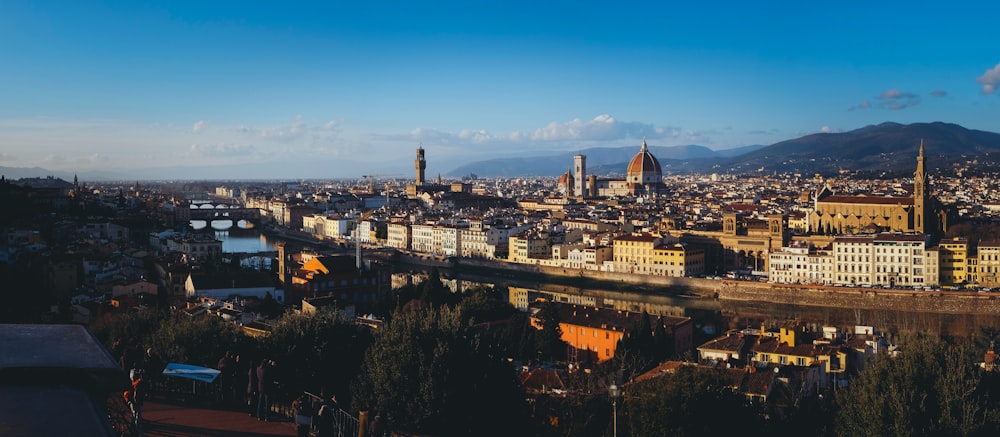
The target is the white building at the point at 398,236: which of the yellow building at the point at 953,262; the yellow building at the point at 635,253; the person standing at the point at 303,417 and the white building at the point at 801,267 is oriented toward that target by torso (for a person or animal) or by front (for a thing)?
the person standing

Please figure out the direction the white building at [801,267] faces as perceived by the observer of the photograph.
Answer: facing the viewer

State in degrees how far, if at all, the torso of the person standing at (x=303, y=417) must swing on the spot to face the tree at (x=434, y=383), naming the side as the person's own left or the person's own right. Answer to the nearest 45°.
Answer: approximately 45° to the person's own right

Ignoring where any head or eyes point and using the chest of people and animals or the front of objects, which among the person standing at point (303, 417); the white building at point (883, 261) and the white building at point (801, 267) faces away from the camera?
the person standing

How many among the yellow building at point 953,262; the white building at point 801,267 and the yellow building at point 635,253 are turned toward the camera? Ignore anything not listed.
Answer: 3

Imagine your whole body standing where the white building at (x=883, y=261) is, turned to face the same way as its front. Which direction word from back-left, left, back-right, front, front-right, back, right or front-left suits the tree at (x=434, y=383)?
front

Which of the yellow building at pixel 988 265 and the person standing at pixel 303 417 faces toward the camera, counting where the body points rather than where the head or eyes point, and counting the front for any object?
the yellow building

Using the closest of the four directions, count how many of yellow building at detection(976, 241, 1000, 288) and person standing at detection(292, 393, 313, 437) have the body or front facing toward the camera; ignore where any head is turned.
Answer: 1

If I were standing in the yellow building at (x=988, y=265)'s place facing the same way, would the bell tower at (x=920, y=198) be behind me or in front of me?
behind

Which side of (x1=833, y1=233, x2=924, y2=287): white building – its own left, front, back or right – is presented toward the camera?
front

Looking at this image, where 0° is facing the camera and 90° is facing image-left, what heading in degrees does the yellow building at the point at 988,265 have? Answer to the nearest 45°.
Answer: approximately 0°

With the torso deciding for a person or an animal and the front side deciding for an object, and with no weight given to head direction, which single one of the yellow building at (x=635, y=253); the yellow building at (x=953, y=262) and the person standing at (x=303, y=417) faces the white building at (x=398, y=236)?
the person standing

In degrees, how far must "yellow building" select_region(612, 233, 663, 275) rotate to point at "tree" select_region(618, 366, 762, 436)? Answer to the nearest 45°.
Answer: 0° — it already faces it

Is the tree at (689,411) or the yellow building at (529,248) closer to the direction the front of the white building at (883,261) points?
the tree

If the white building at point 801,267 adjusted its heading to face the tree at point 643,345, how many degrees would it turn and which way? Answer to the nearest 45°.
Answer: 0° — it already faces it

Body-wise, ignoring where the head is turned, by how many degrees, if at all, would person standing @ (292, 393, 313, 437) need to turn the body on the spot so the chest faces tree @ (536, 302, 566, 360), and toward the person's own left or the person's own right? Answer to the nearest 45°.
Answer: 0° — they already face it

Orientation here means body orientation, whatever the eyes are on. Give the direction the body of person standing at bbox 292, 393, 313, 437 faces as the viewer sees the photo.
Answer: away from the camera

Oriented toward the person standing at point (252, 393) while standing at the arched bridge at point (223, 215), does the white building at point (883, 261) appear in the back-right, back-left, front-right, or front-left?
front-left
